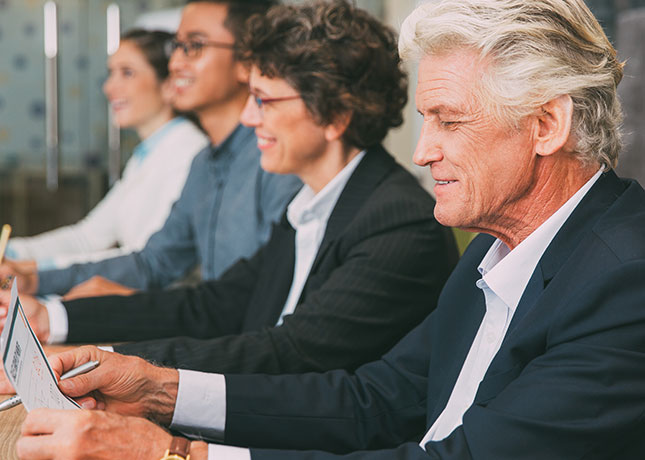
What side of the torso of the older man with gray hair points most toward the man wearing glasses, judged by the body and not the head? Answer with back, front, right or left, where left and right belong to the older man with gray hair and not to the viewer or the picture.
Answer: right

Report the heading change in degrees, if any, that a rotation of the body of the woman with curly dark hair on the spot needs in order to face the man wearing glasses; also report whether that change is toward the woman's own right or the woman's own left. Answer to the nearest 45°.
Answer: approximately 90° to the woman's own right

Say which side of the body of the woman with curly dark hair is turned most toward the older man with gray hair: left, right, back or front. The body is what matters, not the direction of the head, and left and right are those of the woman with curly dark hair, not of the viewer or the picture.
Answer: left

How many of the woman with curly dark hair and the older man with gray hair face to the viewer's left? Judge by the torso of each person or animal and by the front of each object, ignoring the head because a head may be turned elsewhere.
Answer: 2

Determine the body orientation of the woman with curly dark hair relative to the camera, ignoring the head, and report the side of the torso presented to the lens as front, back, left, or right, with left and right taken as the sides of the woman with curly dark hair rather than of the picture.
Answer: left

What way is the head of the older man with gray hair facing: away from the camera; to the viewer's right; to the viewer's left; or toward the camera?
to the viewer's left

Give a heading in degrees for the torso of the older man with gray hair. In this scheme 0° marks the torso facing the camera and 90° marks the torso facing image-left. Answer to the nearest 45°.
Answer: approximately 90°

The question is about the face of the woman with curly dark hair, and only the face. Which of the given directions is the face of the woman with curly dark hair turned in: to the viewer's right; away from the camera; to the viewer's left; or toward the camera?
to the viewer's left

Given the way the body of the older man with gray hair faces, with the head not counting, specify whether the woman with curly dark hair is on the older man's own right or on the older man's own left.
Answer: on the older man's own right
